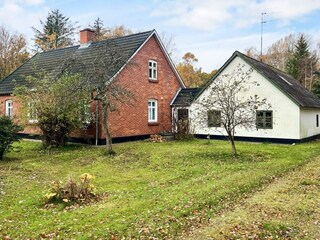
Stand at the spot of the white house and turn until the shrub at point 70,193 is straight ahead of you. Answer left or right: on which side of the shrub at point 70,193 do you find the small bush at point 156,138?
right

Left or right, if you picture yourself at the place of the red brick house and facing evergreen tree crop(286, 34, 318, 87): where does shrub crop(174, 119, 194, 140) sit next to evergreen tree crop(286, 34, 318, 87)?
right
